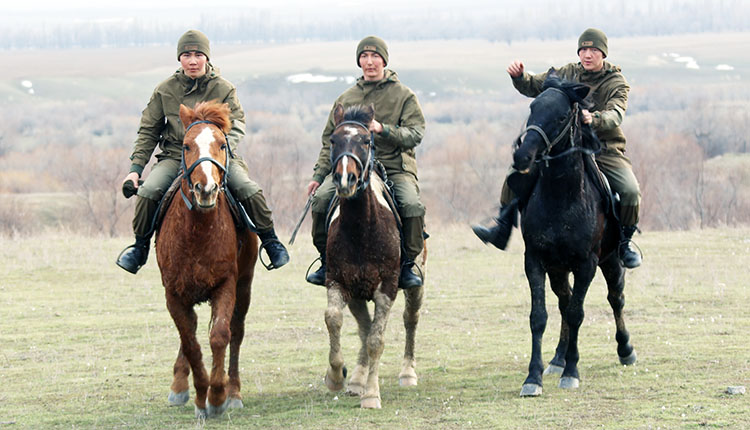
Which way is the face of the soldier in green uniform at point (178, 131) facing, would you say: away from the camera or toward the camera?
toward the camera

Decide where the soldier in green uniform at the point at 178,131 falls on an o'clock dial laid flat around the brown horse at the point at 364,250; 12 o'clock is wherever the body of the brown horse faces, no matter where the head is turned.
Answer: The soldier in green uniform is roughly at 4 o'clock from the brown horse.

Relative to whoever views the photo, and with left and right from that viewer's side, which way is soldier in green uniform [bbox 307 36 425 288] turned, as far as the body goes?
facing the viewer

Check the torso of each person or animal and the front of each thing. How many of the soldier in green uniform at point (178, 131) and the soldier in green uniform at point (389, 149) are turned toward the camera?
2

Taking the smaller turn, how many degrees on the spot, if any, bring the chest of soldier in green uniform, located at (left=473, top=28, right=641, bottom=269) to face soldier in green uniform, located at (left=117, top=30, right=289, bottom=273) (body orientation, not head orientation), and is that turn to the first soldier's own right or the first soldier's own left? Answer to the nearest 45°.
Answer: approximately 45° to the first soldier's own right

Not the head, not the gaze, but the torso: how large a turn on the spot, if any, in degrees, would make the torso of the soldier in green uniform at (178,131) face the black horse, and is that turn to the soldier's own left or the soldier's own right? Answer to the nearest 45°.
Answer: approximately 90° to the soldier's own left

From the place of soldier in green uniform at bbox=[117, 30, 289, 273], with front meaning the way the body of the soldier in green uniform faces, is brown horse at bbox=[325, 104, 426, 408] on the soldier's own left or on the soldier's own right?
on the soldier's own left

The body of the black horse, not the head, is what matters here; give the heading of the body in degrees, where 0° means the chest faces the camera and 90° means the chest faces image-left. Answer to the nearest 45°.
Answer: approximately 45°

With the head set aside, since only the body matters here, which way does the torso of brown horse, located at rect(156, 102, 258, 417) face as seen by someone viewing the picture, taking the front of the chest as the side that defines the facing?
toward the camera

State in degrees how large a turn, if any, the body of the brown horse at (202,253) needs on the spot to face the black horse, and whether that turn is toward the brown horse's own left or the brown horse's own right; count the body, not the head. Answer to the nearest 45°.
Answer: approximately 90° to the brown horse's own left

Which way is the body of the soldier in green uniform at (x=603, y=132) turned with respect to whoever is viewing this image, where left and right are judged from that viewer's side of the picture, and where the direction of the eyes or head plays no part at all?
facing the viewer and to the left of the viewer

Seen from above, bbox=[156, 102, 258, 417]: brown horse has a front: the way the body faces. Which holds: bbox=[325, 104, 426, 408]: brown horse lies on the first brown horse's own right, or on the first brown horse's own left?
on the first brown horse's own left

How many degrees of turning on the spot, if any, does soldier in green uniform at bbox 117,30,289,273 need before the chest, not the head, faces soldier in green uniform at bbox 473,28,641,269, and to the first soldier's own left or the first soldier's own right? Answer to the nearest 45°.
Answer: approximately 90° to the first soldier's own left

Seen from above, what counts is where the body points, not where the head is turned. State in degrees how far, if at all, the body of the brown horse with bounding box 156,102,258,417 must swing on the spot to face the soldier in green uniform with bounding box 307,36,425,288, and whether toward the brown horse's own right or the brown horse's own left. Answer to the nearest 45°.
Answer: approximately 135° to the brown horse's own left
